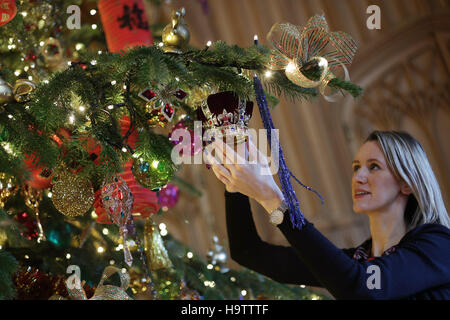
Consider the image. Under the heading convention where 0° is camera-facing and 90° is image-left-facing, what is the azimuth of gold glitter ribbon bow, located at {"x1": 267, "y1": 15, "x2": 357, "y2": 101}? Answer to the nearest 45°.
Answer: approximately 0°

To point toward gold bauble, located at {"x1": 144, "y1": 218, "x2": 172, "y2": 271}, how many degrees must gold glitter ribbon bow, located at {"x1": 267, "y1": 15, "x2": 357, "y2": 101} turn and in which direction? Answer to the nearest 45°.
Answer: approximately 135° to its right
